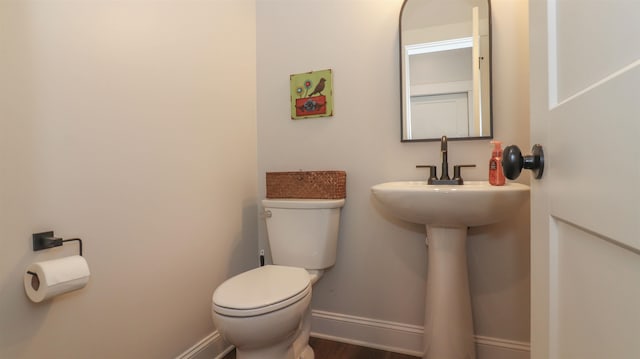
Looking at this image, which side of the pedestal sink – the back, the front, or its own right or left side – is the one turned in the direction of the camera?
front

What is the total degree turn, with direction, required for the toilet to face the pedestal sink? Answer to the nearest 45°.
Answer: approximately 135° to its left

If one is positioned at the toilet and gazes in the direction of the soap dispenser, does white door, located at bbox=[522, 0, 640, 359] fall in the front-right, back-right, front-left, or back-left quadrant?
front-right

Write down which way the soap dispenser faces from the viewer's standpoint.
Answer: facing the viewer and to the left of the viewer

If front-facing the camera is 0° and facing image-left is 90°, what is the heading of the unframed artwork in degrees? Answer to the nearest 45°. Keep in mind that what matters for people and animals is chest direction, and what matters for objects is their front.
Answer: approximately 45°

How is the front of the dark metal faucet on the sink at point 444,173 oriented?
toward the camera

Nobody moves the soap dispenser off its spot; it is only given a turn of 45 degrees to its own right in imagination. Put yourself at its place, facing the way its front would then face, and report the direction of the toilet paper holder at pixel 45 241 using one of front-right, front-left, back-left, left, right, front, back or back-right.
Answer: front-left

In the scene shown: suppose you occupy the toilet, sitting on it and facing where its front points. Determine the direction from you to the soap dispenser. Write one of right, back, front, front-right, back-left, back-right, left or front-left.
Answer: back-left

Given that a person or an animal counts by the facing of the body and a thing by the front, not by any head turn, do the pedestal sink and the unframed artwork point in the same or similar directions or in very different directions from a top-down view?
same or similar directions

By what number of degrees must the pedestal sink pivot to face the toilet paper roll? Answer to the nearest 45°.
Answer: approximately 45° to its right

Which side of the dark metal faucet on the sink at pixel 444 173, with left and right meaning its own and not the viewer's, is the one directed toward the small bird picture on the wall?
right

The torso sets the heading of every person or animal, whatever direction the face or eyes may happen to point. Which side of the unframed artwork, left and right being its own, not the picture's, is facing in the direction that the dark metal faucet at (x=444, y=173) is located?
left

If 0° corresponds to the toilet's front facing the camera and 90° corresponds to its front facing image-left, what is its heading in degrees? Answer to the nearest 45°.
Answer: approximately 45°
